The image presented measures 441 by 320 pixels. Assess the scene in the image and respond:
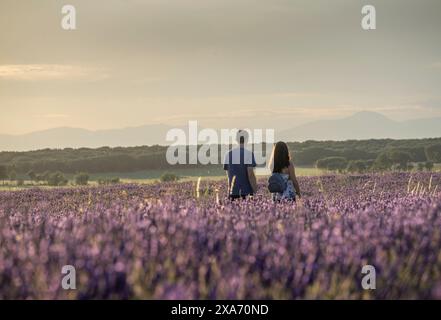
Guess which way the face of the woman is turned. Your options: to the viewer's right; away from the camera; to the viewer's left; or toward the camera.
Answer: away from the camera

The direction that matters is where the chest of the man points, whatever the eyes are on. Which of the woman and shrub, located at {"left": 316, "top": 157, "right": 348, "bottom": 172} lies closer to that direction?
the shrub

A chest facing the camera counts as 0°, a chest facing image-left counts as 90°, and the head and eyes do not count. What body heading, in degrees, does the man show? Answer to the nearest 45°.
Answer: approximately 180°

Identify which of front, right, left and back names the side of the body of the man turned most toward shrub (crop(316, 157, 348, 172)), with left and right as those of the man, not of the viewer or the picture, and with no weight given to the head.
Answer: front

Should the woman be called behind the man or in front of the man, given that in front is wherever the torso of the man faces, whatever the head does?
behind
